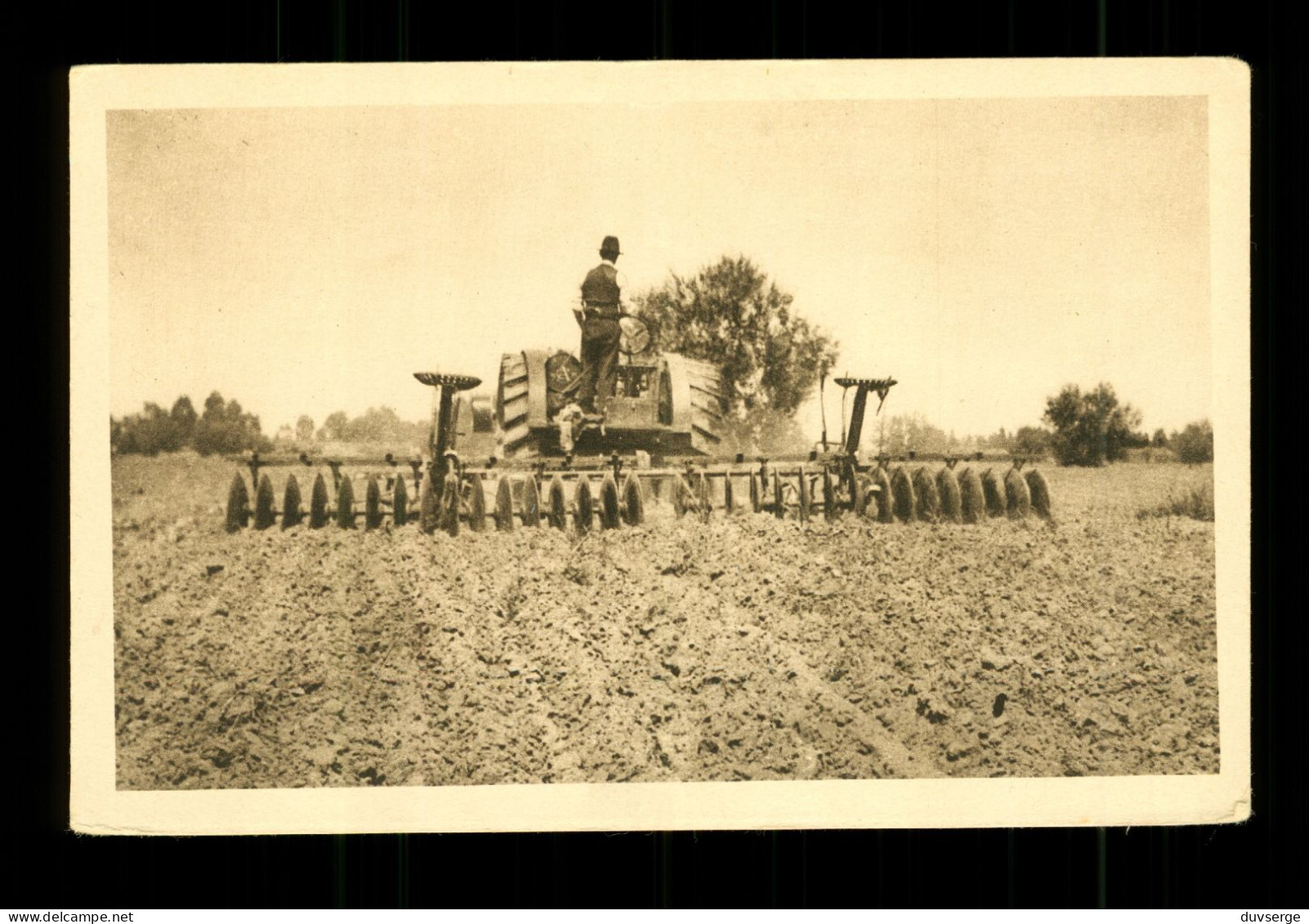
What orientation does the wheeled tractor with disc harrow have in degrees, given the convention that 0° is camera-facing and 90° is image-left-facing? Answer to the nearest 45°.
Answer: approximately 180°

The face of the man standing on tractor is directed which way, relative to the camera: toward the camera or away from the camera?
away from the camera

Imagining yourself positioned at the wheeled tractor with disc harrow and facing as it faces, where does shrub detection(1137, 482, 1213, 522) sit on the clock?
The shrub is roughly at 3 o'clock from the wheeled tractor with disc harrow.
